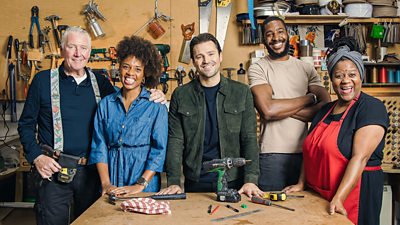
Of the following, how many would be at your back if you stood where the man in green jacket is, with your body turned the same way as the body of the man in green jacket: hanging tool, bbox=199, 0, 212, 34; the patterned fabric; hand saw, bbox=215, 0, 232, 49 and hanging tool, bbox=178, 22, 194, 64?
3

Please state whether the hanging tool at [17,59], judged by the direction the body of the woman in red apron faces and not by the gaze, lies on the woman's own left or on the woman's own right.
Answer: on the woman's own right

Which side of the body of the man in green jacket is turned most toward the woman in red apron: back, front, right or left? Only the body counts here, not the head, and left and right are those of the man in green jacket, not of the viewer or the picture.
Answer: left

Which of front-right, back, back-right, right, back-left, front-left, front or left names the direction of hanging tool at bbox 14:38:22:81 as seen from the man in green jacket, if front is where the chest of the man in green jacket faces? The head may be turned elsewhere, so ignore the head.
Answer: back-right

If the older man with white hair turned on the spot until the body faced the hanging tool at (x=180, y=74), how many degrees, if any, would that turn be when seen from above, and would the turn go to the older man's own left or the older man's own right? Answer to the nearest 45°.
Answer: approximately 90° to the older man's own left
